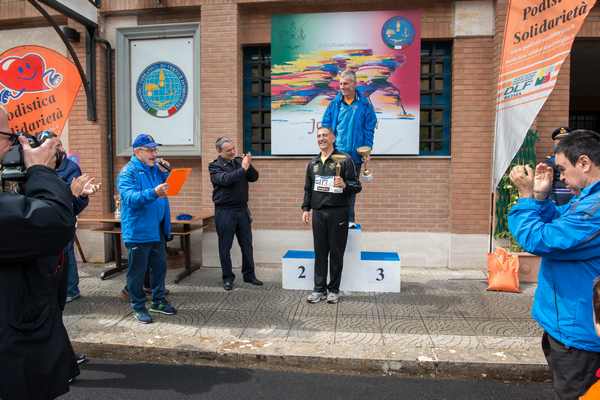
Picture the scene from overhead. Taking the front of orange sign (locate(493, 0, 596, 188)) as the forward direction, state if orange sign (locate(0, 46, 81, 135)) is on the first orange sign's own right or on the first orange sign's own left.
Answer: on the first orange sign's own right

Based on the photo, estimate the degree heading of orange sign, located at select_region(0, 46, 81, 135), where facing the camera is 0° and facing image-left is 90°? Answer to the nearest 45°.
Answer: approximately 0°

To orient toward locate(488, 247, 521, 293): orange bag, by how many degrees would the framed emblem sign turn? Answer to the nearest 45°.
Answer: approximately 45° to its left

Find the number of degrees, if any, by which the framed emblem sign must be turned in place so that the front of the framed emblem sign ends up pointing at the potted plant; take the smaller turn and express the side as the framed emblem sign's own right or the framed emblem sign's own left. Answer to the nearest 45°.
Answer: approximately 45° to the framed emblem sign's own left

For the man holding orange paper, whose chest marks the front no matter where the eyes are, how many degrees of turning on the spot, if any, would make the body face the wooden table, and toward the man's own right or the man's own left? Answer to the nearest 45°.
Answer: approximately 135° to the man's own left

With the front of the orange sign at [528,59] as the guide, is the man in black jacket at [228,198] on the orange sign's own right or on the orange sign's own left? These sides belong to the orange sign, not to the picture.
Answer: on the orange sign's own right

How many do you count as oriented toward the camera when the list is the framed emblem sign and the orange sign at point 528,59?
2

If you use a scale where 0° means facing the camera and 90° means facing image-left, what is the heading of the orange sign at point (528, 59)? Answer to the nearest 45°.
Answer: approximately 0°

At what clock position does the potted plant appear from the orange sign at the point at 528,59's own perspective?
The potted plant is roughly at 6 o'clock from the orange sign.

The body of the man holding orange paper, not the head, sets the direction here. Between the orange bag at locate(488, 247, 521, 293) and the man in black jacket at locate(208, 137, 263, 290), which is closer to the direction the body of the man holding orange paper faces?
the orange bag
